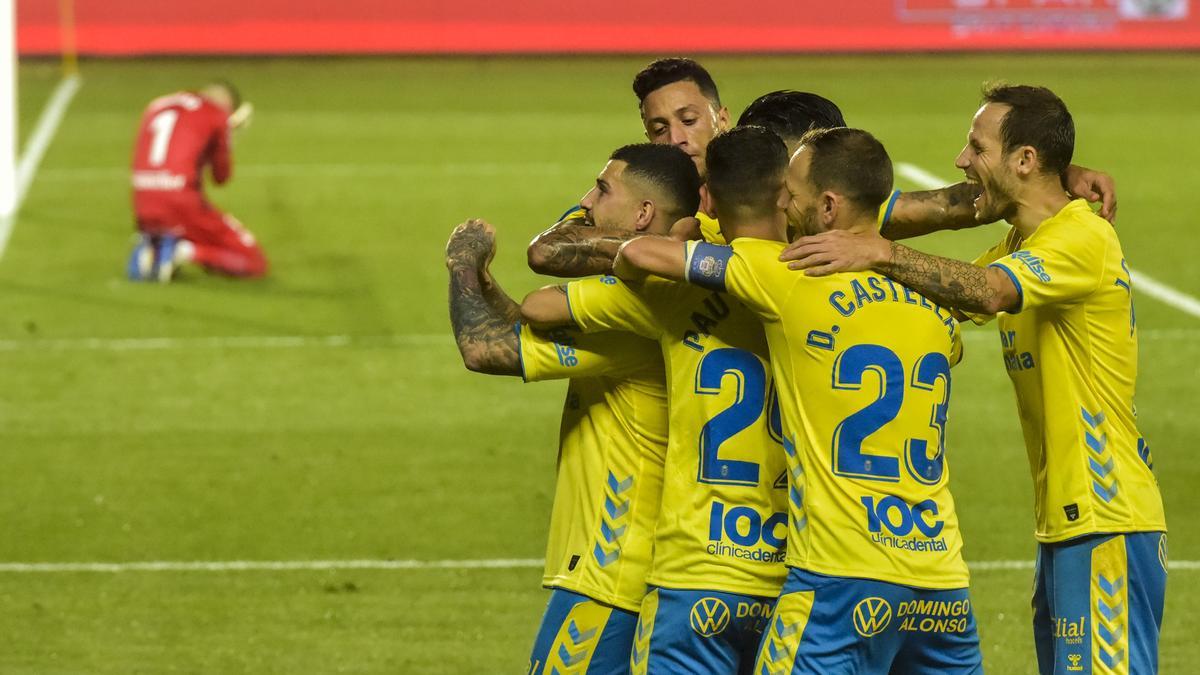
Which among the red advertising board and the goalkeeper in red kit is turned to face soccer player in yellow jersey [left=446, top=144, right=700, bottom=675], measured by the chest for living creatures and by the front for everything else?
the red advertising board

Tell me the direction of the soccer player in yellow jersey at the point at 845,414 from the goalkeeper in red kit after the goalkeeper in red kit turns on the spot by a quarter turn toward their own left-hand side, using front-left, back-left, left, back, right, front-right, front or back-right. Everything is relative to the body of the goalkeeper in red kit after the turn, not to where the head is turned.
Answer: back-left

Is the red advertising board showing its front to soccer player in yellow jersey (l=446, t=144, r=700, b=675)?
yes

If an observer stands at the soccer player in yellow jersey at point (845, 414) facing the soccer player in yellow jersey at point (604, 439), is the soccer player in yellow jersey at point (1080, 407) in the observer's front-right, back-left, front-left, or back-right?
back-right

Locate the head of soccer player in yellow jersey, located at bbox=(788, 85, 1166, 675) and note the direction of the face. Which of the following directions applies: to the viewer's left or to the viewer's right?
to the viewer's left
